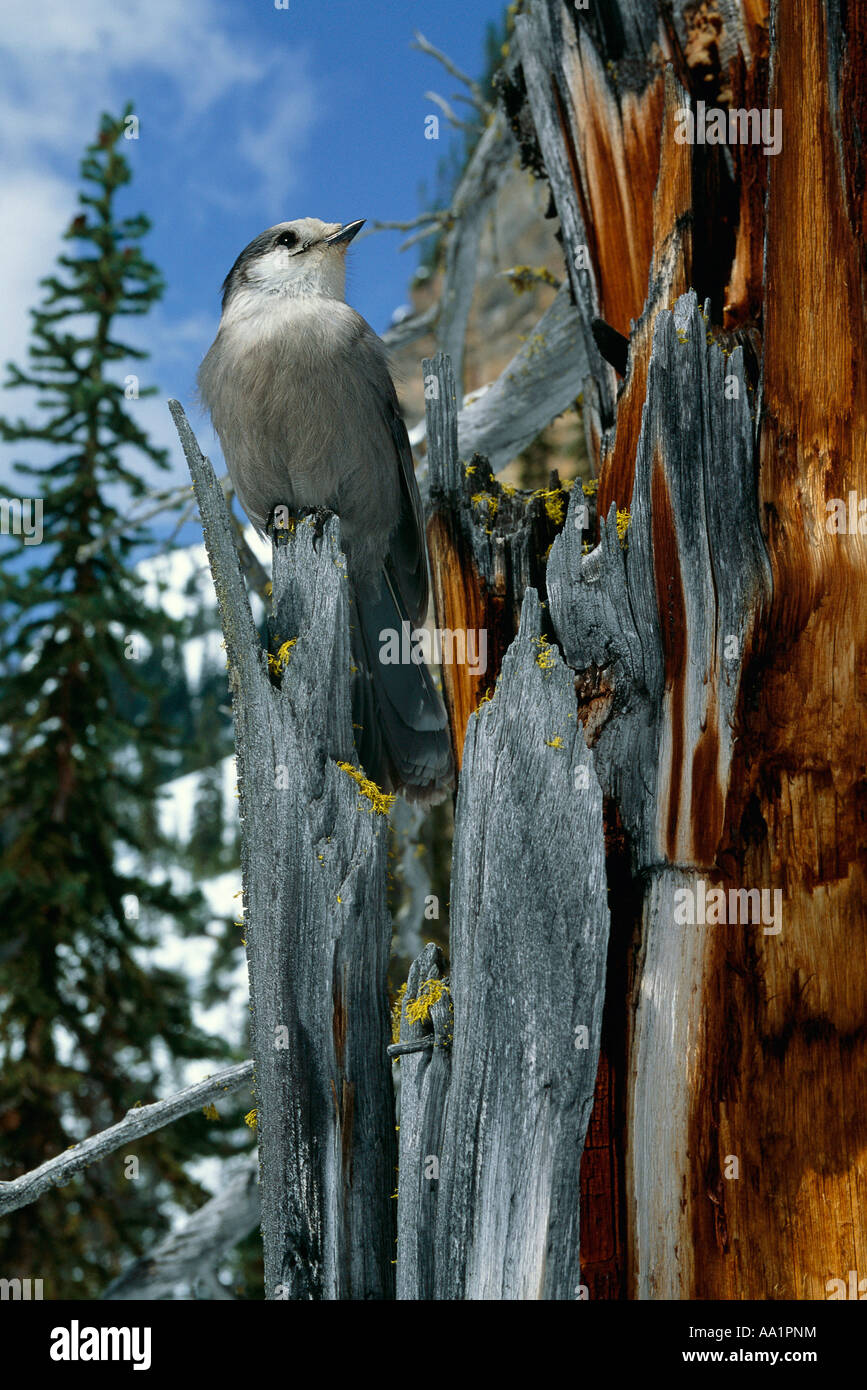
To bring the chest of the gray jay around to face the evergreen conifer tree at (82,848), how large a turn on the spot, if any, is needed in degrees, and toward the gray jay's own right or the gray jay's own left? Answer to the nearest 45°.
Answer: approximately 135° to the gray jay's own right

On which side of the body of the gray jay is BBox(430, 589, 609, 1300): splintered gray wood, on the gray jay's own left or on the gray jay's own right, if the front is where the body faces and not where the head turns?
on the gray jay's own left

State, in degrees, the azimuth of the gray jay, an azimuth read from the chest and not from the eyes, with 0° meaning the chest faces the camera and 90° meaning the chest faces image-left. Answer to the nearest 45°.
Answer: approximately 45°

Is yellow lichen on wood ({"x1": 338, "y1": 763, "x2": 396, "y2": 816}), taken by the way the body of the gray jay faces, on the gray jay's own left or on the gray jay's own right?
on the gray jay's own left

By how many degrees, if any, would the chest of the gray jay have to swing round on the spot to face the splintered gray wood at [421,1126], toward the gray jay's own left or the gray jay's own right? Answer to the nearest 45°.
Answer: approximately 45° to the gray jay's own left
